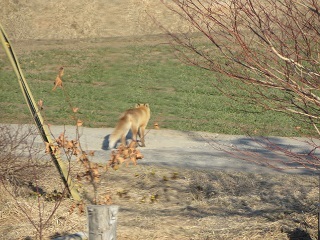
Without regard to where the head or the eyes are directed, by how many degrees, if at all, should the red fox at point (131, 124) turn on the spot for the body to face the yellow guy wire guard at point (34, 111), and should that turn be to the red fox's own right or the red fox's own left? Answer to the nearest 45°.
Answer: approximately 135° to the red fox's own right

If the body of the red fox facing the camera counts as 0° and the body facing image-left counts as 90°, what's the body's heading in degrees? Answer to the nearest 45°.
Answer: approximately 225°
